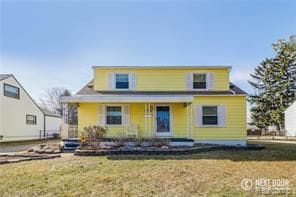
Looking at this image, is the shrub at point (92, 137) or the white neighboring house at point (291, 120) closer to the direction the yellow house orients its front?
the shrub

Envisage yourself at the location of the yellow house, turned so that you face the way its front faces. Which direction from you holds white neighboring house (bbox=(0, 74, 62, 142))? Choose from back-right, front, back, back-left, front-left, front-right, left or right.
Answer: back-right

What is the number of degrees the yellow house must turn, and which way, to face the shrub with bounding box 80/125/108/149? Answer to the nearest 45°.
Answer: approximately 45° to its right

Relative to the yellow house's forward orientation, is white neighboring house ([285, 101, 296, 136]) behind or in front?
behind

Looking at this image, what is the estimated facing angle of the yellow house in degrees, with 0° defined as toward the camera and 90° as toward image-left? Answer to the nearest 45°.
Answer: approximately 0°

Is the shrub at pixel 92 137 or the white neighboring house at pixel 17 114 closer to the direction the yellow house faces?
the shrub

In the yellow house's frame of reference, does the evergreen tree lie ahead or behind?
behind
